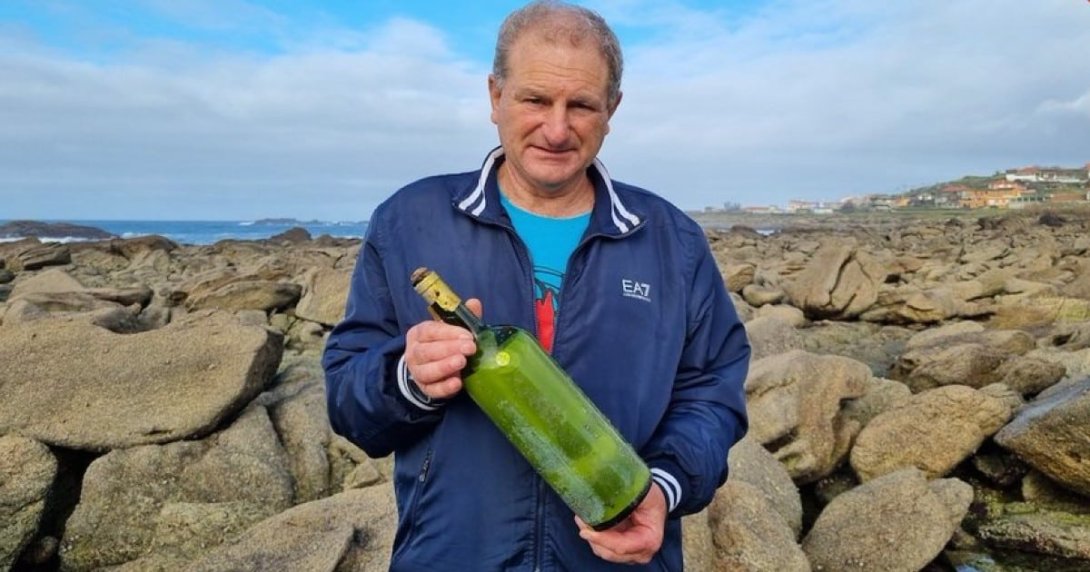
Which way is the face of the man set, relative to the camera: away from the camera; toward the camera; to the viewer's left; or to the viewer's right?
toward the camera

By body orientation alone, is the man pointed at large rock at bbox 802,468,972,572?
no

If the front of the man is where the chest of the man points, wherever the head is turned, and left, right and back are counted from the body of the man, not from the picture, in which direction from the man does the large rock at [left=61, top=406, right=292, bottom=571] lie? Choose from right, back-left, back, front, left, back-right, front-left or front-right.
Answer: back-right

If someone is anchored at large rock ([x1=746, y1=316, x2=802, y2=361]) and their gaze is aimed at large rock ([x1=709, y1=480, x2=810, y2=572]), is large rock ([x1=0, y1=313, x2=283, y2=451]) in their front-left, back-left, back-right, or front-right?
front-right

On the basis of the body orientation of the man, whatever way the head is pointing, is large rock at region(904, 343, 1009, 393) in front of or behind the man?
behind

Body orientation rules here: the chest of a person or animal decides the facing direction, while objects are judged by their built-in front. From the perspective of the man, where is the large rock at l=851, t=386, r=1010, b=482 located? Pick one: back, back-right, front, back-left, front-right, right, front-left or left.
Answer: back-left

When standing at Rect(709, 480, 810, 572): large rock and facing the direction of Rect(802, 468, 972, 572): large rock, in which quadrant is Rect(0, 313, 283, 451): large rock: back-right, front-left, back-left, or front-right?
back-left

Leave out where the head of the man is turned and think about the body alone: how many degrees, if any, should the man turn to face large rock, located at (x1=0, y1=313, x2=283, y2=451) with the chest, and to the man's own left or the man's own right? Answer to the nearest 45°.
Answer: approximately 135° to the man's own right

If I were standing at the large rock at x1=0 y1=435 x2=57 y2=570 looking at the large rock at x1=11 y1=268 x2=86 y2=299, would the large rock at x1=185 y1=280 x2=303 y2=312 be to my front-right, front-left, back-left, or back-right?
front-right

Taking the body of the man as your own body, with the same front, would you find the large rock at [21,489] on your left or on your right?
on your right

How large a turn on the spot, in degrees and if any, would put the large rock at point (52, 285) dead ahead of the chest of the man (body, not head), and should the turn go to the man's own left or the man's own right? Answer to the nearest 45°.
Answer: approximately 135° to the man's own right

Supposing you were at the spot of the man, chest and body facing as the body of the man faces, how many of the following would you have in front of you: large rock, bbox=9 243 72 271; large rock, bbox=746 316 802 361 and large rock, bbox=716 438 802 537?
0

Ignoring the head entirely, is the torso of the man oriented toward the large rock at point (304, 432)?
no

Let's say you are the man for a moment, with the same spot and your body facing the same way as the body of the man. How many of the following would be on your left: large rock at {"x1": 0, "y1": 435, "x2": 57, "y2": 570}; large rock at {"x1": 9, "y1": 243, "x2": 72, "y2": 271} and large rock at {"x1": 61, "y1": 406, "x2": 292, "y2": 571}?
0

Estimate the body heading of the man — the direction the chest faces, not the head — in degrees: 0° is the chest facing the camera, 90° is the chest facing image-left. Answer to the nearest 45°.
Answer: approximately 0°
